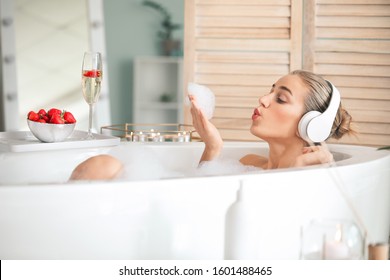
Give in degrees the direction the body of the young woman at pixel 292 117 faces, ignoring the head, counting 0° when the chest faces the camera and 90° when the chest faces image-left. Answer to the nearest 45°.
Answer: approximately 90°

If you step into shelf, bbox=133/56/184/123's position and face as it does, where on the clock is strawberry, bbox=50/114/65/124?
The strawberry is roughly at 12 o'clock from the shelf.

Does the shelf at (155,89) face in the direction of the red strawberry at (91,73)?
yes

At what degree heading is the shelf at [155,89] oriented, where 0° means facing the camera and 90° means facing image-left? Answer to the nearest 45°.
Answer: approximately 0°

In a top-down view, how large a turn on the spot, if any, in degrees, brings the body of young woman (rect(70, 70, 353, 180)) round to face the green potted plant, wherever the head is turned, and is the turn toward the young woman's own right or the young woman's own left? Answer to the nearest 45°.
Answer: approximately 90° to the young woman's own right

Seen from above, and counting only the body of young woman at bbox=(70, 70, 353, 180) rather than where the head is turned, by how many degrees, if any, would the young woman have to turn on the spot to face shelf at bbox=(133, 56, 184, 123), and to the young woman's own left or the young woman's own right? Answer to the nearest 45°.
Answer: approximately 90° to the young woman's own right

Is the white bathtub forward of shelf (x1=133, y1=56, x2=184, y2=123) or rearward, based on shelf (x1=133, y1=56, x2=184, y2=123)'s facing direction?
forward

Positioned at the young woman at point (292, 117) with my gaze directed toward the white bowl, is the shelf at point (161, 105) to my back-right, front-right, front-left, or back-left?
front-right

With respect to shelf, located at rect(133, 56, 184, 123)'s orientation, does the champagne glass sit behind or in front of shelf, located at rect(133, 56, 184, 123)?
in front
